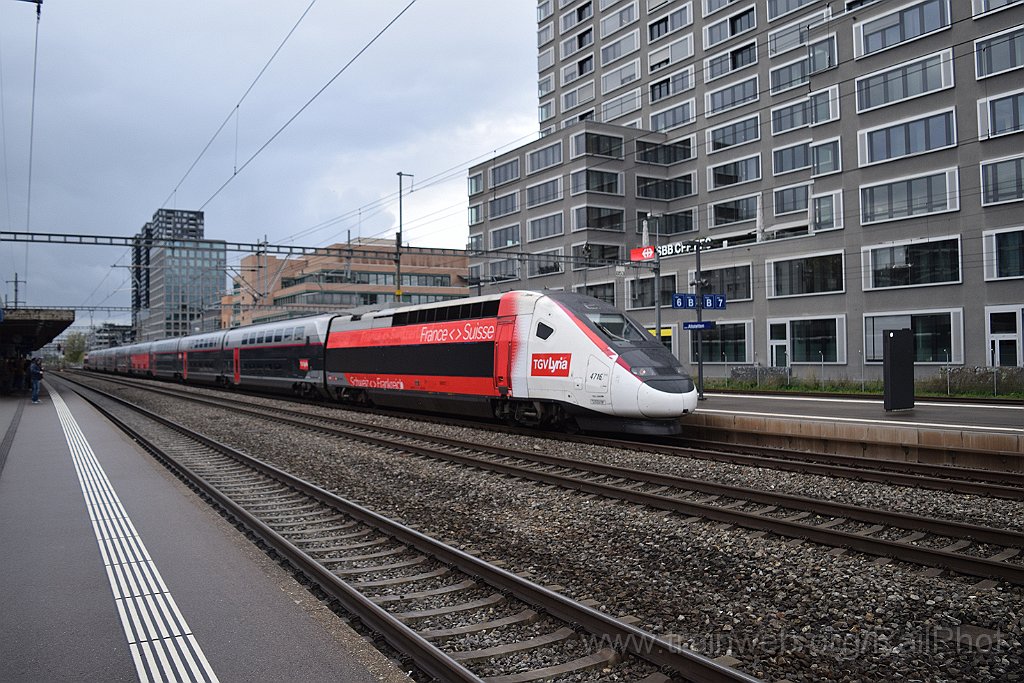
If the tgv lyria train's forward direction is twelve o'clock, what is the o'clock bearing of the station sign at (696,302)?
The station sign is roughly at 12 o'clock from the tgv lyria train.

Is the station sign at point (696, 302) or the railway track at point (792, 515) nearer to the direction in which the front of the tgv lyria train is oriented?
the railway track

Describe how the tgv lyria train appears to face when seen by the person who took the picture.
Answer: facing the viewer and to the right of the viewer

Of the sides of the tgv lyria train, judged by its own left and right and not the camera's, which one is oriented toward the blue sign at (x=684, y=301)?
left

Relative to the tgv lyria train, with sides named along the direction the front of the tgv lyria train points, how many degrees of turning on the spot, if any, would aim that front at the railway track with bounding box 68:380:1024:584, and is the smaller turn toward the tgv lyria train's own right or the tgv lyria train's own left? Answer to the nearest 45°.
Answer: approximately 45° to the tgv lyria train's own right

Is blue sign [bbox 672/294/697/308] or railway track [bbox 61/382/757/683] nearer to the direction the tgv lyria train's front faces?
the railway track

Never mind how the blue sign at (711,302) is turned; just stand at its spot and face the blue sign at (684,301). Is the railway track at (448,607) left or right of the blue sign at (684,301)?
left

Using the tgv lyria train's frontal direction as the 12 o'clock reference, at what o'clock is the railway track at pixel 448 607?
The railway track is roughly at 2 o'clock from the tgv lyria train.
